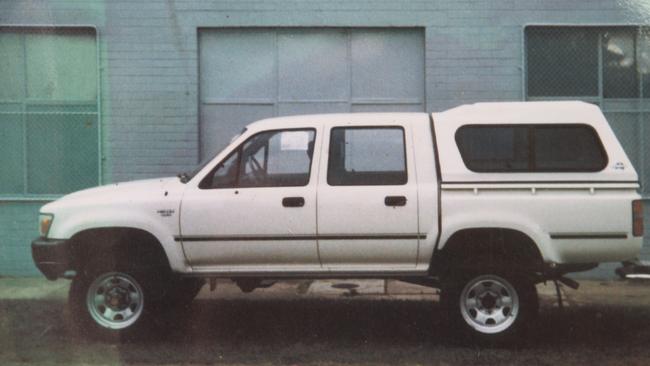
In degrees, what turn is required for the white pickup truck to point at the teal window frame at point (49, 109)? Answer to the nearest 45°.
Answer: approximately 45° to its right

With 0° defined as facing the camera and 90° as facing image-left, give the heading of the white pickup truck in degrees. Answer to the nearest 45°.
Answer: approximately 90°
